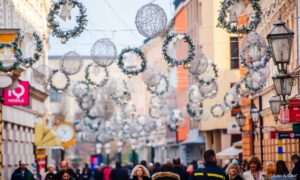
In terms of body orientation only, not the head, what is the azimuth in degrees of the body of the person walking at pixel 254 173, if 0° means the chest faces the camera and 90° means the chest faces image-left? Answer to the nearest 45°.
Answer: approximately 0°

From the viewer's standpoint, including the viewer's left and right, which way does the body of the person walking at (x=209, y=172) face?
facing away from the viewer

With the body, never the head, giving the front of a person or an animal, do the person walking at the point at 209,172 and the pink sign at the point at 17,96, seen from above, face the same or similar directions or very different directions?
very different directions

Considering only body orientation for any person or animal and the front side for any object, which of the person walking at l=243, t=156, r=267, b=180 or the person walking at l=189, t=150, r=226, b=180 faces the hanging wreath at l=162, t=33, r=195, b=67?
the person walking at l=189, t=150, r=226, b=180

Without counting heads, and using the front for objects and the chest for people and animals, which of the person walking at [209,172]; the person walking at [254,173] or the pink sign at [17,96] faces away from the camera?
the person walking at [209,172]

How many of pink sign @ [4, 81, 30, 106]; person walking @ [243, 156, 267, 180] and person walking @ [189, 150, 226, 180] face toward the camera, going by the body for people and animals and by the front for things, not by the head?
2

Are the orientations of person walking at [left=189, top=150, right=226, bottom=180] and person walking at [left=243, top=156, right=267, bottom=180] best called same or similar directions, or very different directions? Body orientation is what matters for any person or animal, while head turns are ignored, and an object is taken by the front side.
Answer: very different directions

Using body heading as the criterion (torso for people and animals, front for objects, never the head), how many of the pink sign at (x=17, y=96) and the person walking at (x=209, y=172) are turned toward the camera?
1
